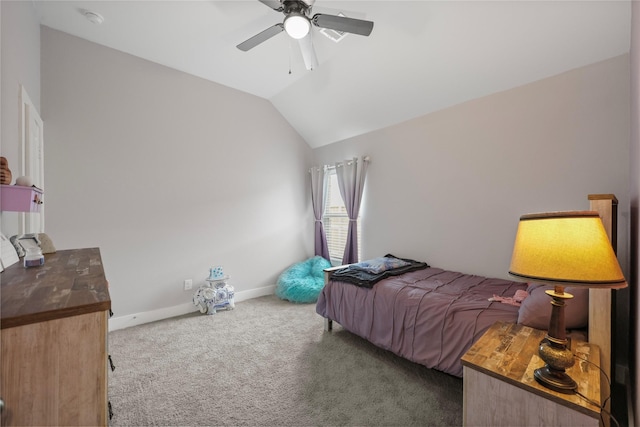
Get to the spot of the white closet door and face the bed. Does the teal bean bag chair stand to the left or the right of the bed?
left

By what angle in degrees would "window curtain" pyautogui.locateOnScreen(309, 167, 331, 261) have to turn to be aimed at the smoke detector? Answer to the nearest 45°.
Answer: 0° — it already faces it

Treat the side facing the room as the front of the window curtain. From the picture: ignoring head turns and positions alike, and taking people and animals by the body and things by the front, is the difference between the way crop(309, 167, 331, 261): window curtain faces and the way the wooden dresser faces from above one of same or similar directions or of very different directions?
very different directions

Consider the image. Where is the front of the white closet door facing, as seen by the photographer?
facing to the right of the viewer

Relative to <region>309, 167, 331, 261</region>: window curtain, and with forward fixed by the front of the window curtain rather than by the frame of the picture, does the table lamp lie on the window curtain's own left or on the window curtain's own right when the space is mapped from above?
on the window curtain's own left

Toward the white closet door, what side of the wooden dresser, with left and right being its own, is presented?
left

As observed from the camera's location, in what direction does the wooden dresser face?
facing to the right of the viewer

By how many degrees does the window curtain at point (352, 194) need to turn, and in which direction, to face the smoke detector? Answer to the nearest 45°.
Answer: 0° — it already faces it

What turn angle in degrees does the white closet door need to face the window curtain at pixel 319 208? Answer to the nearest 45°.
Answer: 0° — it already faces it
